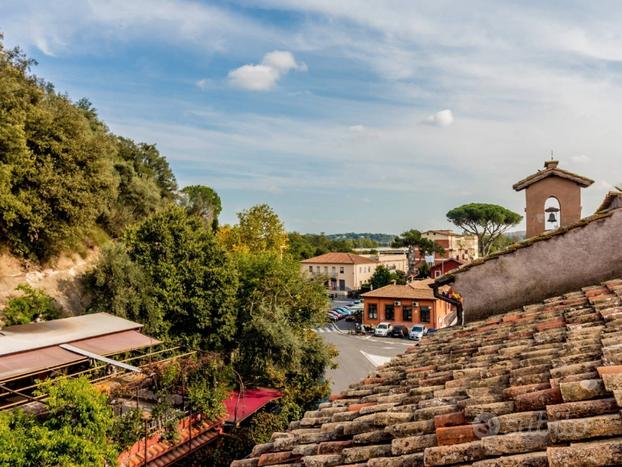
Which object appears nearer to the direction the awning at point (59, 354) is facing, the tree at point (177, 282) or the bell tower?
the bell tower

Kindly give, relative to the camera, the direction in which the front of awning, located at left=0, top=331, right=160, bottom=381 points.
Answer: facing the viewer and to the right of the viewer

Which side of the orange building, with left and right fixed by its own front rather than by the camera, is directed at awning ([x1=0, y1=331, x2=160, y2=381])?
front

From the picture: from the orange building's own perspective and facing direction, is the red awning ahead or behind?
ahead

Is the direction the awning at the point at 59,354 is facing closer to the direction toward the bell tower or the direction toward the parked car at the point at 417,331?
the bell tower

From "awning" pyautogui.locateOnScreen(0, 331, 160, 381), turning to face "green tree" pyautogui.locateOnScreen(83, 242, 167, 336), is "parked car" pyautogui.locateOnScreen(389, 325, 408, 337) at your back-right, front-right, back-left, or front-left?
front-right

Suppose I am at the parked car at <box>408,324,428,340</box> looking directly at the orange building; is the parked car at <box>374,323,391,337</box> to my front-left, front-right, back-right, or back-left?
front-left

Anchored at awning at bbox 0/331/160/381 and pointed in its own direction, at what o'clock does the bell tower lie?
The bell tower is roughly at 12 o'clock from the awning.

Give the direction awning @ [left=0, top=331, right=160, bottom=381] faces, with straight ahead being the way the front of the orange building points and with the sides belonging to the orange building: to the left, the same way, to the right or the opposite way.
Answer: to the left

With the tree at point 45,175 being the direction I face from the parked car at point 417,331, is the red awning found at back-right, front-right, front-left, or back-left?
front-left

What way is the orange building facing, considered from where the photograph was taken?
facing the viewer

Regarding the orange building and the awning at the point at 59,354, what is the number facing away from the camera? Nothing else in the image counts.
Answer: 0

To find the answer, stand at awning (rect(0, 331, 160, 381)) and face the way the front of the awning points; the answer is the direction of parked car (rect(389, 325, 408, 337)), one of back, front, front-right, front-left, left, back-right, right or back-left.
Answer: left
